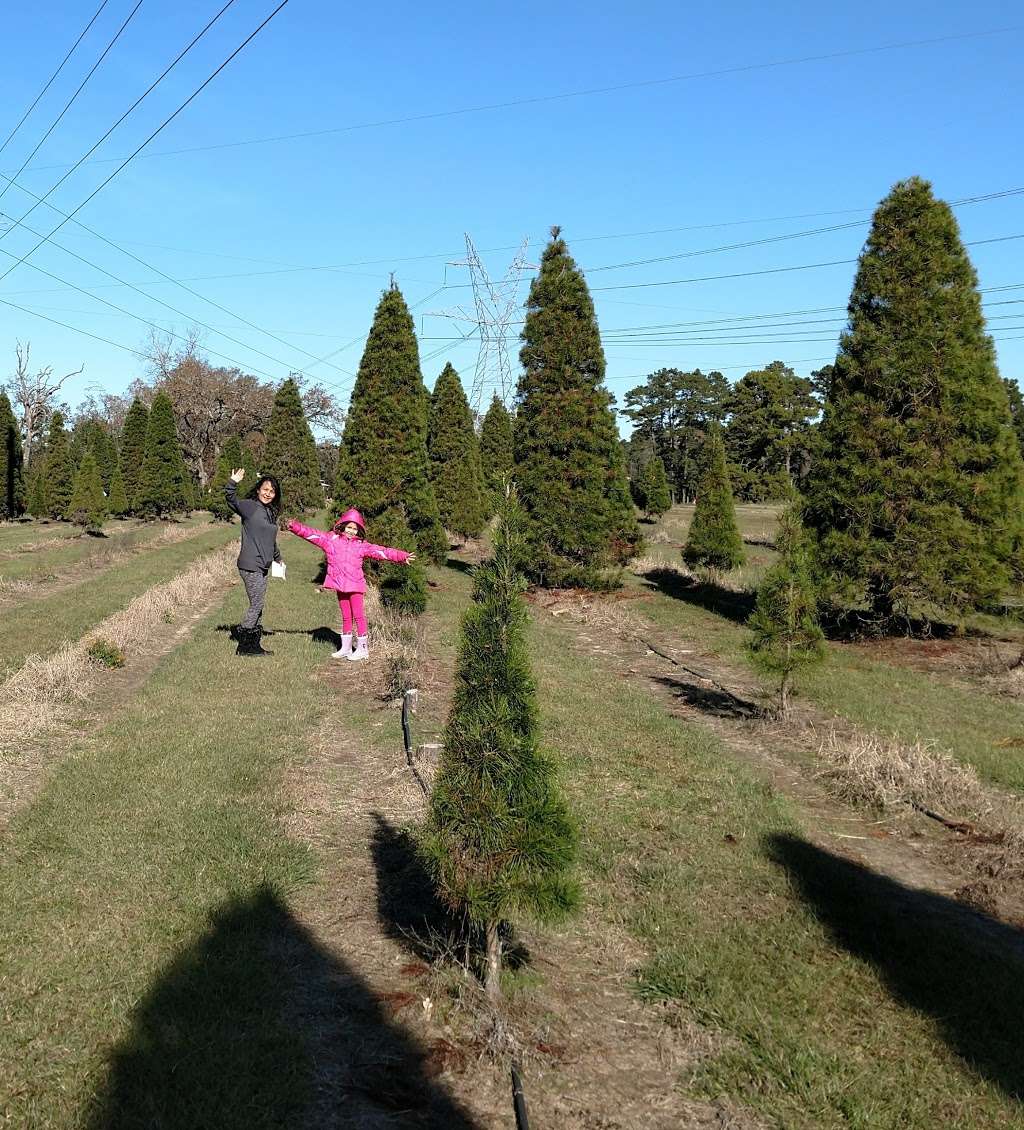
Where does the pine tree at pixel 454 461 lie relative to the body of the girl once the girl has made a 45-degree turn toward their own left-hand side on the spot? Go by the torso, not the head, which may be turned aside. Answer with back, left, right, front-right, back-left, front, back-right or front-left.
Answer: back-left

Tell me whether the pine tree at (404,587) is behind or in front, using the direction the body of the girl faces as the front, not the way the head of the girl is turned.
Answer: behind

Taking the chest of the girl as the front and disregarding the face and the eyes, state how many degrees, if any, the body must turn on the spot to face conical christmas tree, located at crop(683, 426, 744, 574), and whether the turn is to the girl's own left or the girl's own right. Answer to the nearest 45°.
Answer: approximately 135° to the girl's own left

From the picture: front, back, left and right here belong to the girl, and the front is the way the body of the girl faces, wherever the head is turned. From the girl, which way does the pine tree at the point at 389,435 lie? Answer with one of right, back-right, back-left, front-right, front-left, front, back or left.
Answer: back

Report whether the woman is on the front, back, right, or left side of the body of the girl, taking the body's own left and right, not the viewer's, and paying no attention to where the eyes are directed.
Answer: right

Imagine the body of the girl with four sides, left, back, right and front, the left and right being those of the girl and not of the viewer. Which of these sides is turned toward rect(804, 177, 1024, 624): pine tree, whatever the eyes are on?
left

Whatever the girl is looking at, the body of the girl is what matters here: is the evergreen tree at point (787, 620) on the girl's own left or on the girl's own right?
on the girl's own left

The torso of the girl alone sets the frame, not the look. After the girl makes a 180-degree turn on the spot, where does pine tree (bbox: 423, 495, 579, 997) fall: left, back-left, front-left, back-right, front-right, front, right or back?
back

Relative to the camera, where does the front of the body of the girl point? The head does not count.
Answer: toward the camera

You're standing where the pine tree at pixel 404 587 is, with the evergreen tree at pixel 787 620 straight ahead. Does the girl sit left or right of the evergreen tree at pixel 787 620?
right
